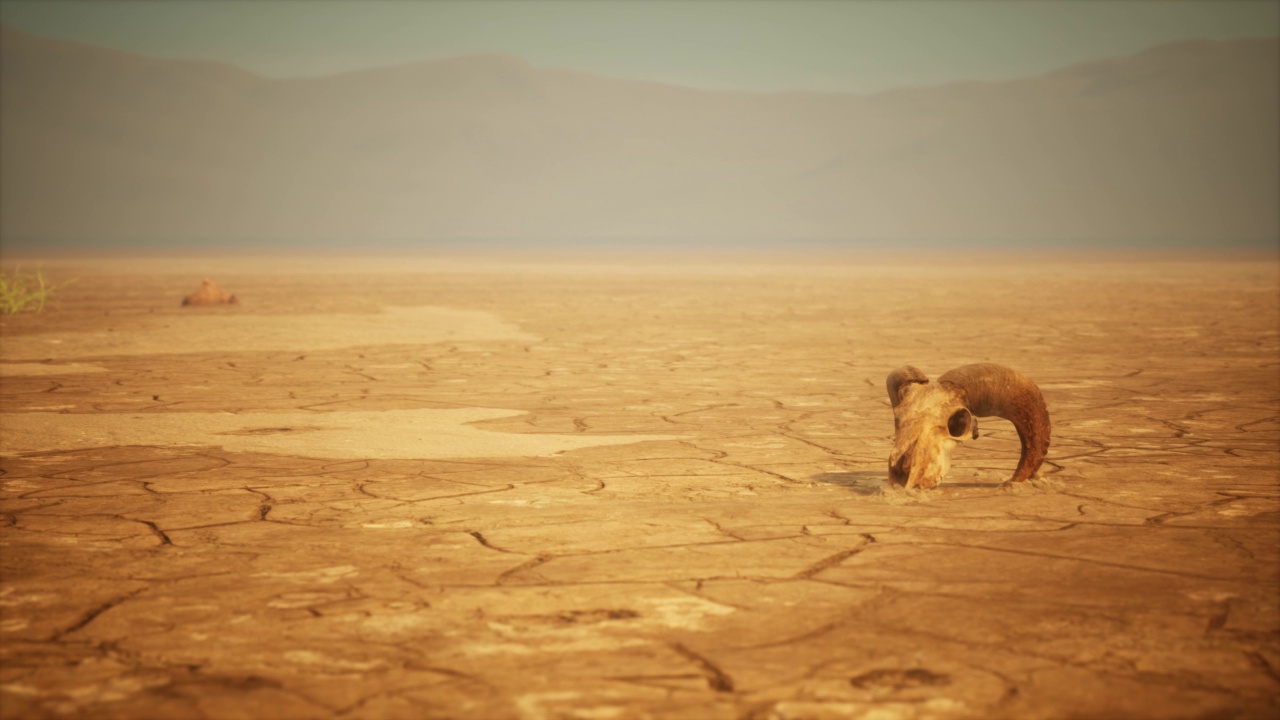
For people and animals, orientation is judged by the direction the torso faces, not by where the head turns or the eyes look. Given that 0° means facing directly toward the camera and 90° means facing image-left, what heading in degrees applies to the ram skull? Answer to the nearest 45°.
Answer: approximately 45°

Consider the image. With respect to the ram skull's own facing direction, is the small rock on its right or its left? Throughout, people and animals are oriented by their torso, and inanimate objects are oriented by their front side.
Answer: on its right
